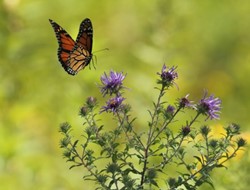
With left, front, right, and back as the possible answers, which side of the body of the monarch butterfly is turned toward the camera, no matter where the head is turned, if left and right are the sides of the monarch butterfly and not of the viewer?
right
